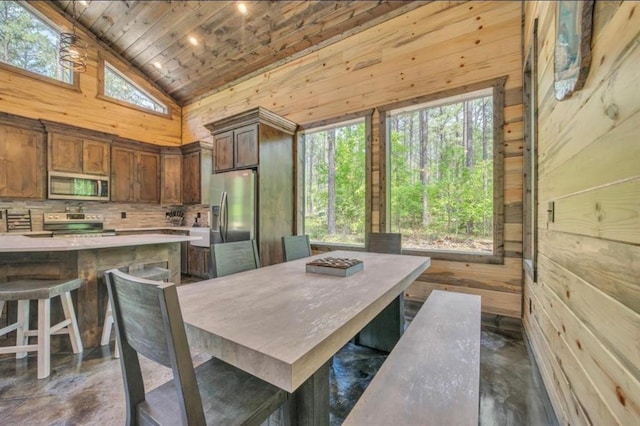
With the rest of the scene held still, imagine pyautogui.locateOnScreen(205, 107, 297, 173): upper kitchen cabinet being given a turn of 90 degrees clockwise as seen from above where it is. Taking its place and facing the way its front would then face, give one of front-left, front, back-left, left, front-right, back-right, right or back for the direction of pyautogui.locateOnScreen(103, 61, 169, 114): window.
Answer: front

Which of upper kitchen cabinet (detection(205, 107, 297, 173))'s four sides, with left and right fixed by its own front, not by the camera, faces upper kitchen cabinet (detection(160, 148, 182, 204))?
right

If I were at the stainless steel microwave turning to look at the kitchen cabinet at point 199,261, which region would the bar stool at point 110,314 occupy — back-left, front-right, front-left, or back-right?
front-right

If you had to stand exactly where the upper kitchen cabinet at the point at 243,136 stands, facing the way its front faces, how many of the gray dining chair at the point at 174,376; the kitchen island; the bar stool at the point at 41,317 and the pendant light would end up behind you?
0

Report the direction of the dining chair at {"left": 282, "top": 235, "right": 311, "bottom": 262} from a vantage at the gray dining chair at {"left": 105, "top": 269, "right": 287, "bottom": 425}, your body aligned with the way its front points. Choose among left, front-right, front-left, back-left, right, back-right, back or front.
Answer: front

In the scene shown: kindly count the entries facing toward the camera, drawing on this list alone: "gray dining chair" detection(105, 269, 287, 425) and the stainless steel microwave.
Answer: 1

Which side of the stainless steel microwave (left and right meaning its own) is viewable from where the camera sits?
front

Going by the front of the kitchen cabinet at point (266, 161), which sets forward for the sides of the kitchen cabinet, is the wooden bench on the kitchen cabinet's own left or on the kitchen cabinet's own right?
on the kitchen cabinet's own left

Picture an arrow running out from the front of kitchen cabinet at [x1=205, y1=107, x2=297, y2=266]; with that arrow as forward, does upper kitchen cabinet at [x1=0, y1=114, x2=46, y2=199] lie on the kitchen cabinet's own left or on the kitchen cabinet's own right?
on the kitchen cabinet's own right

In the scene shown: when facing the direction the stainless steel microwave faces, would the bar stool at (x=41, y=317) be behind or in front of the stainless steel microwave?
in front

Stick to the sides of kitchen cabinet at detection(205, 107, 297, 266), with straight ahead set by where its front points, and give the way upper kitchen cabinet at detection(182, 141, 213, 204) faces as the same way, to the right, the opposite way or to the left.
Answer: the same way

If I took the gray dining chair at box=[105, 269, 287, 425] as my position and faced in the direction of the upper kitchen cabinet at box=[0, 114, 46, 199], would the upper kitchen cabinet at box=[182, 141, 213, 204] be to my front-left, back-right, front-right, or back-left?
front-right

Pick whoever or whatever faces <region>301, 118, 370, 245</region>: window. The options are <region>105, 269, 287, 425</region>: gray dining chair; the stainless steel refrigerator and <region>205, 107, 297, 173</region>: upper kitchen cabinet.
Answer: the gray dining chair

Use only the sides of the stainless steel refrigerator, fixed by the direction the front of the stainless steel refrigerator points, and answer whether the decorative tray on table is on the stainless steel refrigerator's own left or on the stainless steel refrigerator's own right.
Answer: on the stainless steel refrigerator's own left

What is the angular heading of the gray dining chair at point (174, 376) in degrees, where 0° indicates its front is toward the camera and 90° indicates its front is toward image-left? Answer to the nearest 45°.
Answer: approximately 225°

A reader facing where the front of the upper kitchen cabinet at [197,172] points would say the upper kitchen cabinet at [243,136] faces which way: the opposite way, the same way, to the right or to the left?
the same way

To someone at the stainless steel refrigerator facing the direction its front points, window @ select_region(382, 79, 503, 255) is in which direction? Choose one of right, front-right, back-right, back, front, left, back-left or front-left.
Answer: left

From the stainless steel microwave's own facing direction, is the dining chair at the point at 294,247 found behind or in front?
in front

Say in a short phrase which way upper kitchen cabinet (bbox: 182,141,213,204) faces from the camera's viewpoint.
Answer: facing the viewer and to the left of the viewer

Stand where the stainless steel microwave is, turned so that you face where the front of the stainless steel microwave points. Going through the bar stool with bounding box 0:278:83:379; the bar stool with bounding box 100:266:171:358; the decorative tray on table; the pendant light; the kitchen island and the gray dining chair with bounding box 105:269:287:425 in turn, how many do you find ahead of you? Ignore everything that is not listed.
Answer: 6

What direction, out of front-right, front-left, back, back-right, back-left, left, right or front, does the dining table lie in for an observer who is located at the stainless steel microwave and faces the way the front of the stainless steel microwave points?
front
